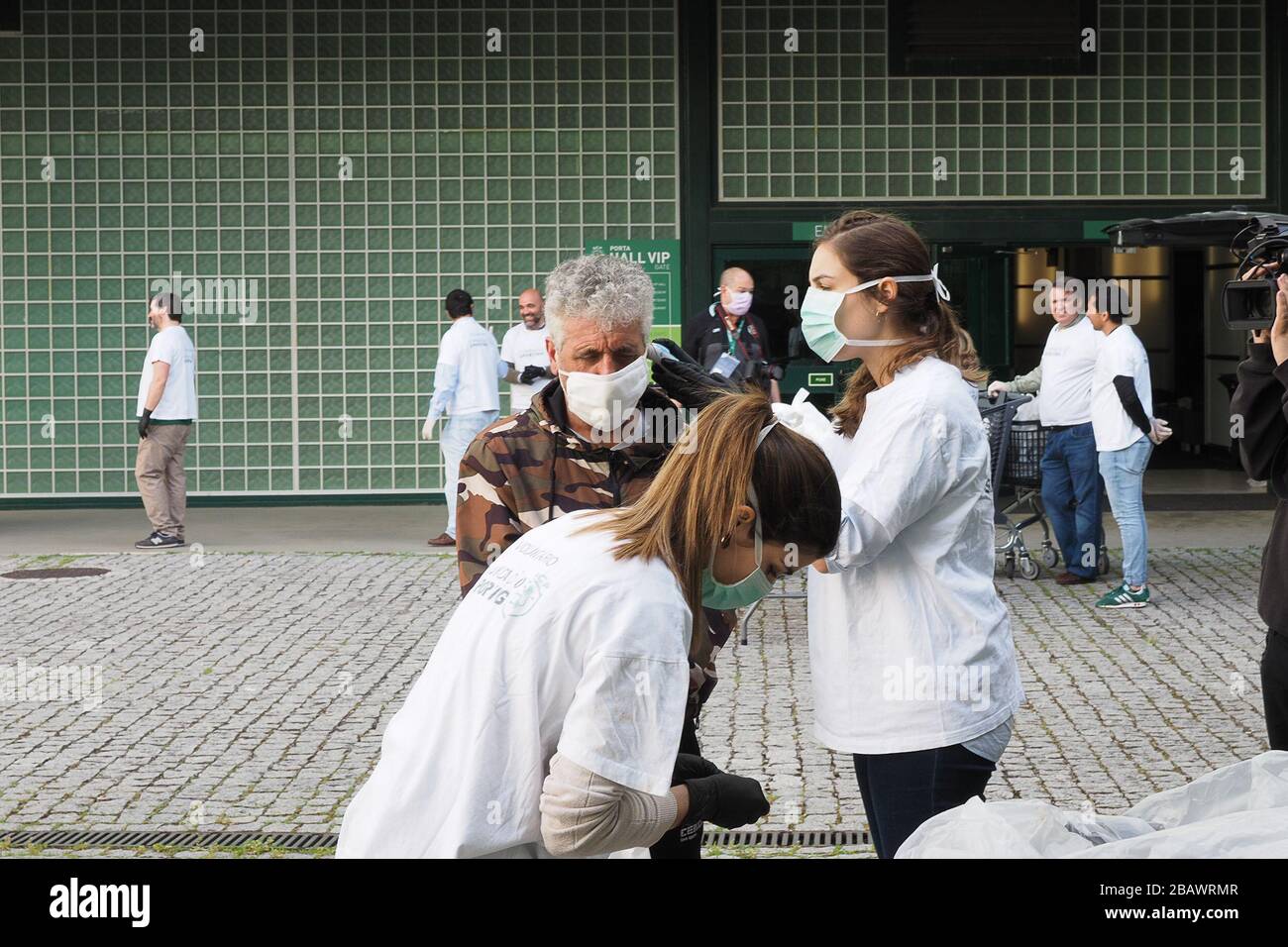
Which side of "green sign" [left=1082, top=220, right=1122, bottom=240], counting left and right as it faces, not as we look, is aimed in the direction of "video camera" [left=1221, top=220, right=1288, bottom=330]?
front

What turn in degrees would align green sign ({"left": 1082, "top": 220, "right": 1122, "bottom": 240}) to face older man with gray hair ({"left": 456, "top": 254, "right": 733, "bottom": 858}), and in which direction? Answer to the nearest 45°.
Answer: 0° — it already faces them

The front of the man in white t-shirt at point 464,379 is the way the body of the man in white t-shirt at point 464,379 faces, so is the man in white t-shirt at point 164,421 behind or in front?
in front

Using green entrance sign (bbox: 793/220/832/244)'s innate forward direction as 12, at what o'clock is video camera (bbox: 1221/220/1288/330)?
The video camera is roughly at 12 o'clock from the green entrance sign.

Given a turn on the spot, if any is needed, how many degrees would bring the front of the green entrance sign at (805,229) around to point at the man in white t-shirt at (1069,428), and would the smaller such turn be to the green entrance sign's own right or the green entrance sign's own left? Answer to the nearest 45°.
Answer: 0° — it already faces them

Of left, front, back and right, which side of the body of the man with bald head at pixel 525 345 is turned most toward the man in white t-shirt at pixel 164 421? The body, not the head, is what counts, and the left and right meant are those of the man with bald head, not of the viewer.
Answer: right

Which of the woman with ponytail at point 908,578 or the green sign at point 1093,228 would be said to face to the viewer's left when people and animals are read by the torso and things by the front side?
the woman with ponytail

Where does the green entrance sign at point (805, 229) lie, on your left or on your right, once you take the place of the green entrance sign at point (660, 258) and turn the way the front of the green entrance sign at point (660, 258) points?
on your left

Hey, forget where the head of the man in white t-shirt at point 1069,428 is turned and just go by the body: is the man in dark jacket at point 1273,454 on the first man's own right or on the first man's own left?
on the first man's own left

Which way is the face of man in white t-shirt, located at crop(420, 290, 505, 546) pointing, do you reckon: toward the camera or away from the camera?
away from the camera

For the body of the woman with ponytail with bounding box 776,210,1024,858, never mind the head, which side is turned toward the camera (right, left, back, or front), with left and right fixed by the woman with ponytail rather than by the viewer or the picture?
left
